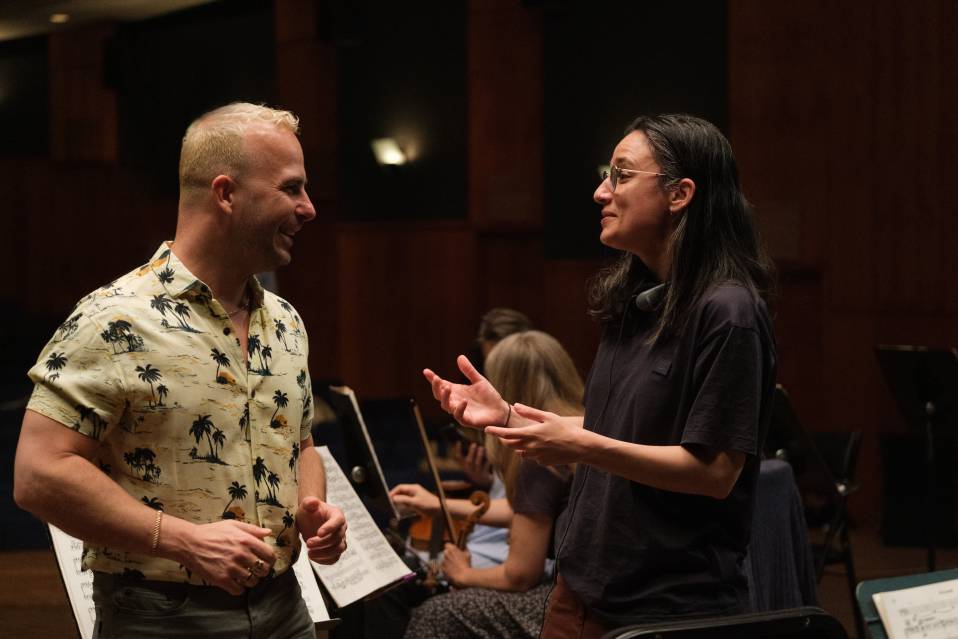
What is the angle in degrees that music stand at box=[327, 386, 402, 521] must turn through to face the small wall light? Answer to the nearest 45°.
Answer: approximately 45° to its left

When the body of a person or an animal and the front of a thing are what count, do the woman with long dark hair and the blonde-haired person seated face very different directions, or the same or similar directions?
same or similar directions

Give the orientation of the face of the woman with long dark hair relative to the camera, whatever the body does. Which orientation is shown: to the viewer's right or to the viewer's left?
to the viewer's left

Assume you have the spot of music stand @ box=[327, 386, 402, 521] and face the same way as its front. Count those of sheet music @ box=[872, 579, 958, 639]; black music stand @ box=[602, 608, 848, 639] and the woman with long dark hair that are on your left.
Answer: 0

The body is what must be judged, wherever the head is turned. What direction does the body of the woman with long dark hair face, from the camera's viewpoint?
to the viewer's left

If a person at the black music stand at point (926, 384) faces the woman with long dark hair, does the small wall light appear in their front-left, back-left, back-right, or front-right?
back-right

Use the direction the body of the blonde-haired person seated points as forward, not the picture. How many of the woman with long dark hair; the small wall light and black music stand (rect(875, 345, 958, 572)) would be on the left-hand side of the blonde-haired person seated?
1

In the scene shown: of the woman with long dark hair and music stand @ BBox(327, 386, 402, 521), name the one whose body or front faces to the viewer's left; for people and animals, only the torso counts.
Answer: the woman with long dark hair

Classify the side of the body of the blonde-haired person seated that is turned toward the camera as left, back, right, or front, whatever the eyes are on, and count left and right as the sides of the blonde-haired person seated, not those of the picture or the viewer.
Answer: left

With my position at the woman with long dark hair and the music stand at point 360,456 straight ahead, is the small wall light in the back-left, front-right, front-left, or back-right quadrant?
front-right

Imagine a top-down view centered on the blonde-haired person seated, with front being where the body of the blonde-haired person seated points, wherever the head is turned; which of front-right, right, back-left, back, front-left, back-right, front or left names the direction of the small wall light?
right

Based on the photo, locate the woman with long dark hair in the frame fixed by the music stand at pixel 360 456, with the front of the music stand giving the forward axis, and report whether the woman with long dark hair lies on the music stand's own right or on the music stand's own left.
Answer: on the music stand's own right

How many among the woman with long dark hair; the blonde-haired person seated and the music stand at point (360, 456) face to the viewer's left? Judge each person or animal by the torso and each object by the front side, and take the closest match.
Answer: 2

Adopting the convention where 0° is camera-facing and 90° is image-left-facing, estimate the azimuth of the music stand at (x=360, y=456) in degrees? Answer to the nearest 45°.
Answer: approximately 225°
